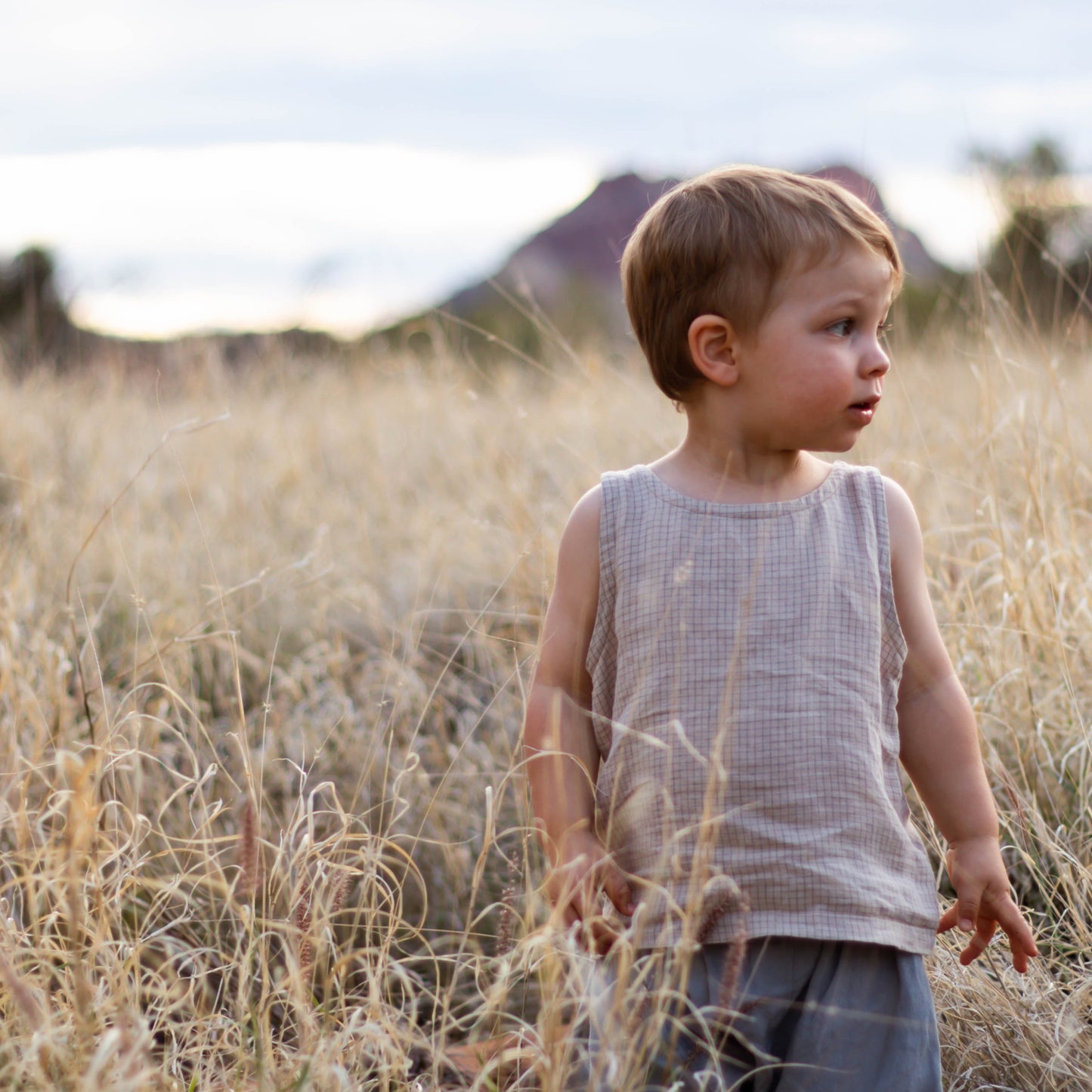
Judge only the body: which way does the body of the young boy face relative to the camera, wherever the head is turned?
toward the camera

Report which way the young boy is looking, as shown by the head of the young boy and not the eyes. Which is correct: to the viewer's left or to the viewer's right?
to the viewer's right
